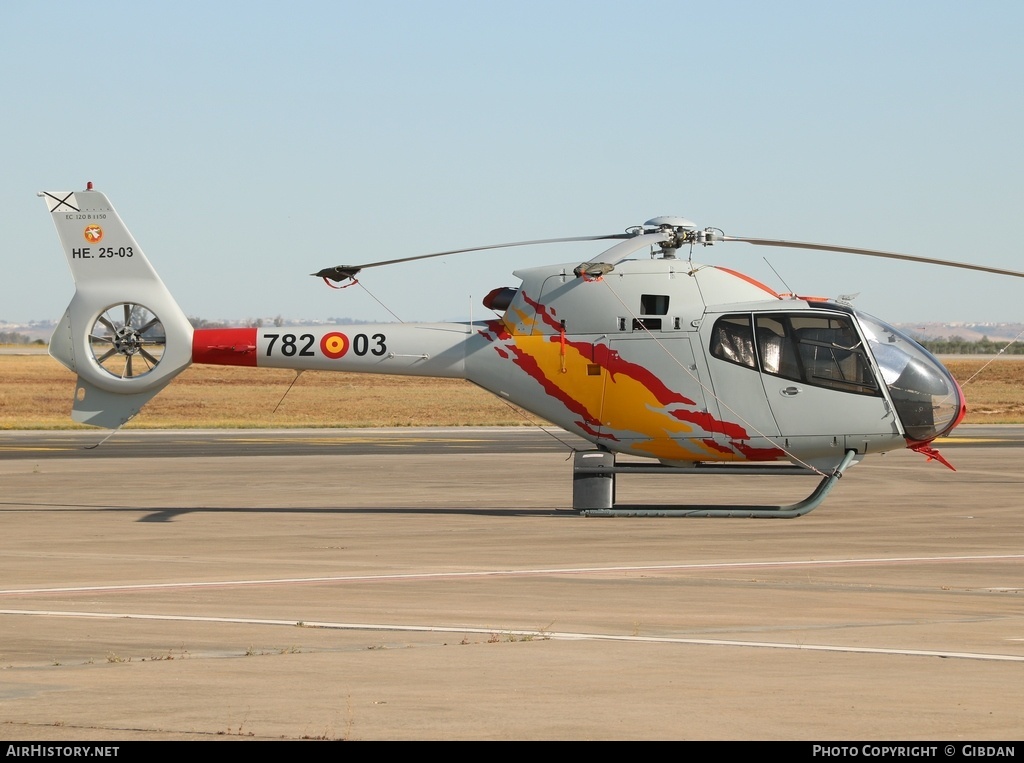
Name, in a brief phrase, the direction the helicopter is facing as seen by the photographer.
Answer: facing to the right of the viewer
